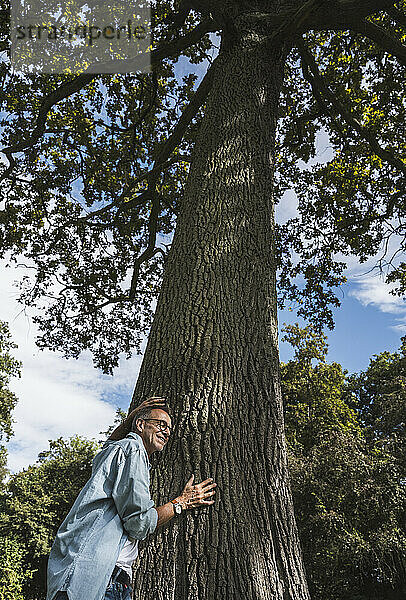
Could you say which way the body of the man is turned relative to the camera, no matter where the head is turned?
to the viewer's right

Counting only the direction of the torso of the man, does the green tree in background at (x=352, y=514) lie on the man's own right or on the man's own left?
on the man's own left

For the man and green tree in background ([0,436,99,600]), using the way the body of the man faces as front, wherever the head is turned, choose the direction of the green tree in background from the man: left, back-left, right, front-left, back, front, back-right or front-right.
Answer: left

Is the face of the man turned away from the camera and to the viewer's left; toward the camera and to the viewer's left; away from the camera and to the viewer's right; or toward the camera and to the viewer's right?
toward the camera and to the viewer's right

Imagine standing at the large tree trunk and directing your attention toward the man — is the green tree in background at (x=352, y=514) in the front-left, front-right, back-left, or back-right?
back-right
